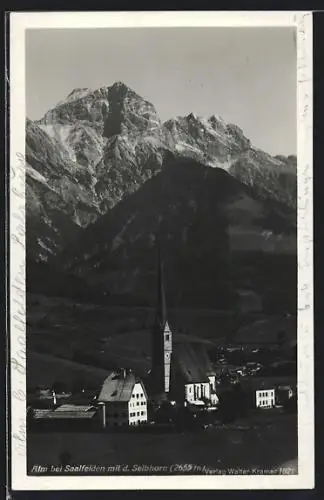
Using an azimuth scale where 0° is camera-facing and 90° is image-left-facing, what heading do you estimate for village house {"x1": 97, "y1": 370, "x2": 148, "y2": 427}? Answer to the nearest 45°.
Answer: approximately 315°
